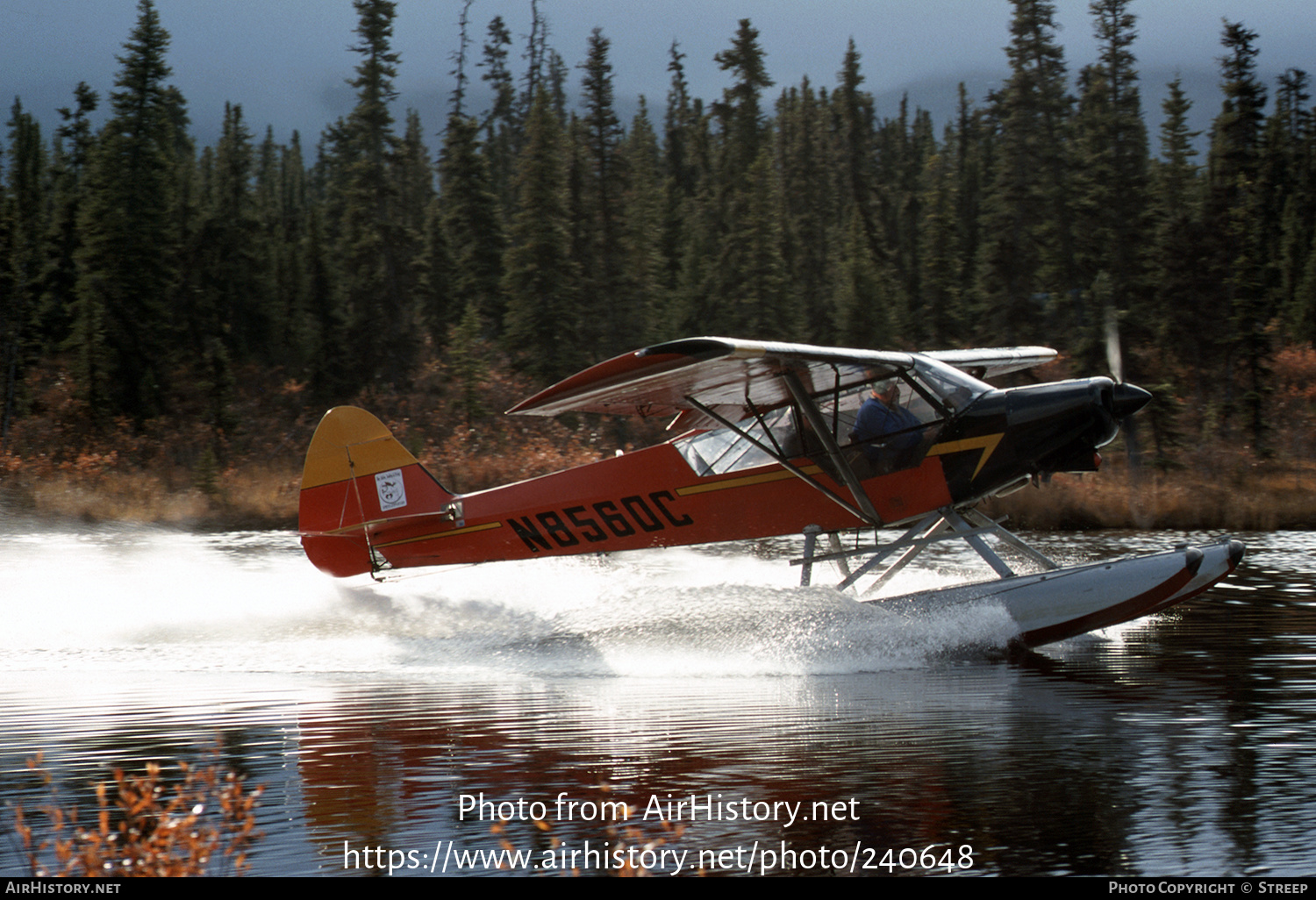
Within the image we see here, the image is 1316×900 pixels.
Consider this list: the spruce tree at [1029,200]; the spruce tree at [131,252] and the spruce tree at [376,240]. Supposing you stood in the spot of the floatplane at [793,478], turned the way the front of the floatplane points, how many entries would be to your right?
0

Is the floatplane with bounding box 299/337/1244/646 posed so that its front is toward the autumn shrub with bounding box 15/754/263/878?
no

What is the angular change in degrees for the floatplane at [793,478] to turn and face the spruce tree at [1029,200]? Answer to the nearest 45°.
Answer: approximately 90° to its left

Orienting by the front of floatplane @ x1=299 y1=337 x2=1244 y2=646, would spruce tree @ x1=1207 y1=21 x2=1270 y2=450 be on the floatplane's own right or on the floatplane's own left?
on the floatplane's own left

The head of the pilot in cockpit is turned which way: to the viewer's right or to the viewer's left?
to the viewer's right

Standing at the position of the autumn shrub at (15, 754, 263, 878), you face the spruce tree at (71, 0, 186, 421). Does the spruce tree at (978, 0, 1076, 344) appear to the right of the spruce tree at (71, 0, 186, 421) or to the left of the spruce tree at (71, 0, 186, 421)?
right

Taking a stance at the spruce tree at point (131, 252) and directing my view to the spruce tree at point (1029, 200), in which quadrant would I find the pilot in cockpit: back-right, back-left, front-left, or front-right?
front-right

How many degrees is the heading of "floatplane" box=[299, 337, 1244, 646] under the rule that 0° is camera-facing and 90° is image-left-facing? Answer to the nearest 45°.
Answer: approximately 270°

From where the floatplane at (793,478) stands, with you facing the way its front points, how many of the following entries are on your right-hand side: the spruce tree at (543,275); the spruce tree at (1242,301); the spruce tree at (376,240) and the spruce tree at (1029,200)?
0

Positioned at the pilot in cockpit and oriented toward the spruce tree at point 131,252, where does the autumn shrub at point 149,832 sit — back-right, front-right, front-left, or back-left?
back-left

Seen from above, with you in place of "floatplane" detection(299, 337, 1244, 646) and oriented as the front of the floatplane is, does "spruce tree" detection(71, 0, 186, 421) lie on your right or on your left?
on your left

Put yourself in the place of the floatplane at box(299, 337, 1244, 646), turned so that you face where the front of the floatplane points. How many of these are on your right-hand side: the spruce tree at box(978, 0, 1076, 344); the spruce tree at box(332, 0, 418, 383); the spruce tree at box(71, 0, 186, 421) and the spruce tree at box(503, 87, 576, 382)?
0

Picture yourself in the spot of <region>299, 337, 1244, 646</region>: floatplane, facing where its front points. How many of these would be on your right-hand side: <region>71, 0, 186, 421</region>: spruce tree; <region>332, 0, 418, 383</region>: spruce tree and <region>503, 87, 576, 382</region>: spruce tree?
0

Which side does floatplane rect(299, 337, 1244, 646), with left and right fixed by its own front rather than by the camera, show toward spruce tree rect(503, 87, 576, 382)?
left
